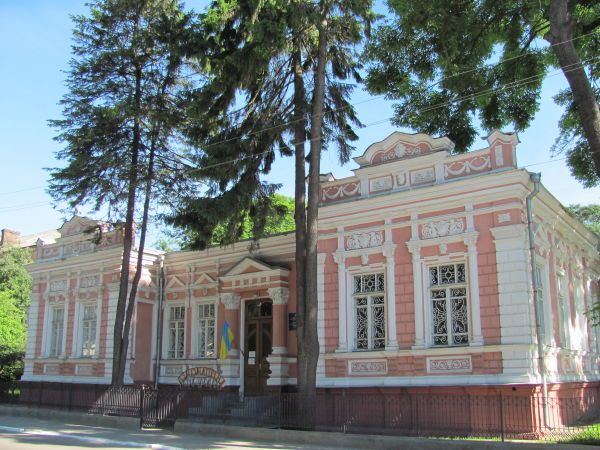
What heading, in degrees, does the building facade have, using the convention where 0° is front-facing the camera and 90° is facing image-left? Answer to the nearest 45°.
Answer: approximately 45°
